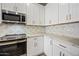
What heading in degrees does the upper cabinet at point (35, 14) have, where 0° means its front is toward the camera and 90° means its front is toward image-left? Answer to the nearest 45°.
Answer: approximately 315°
